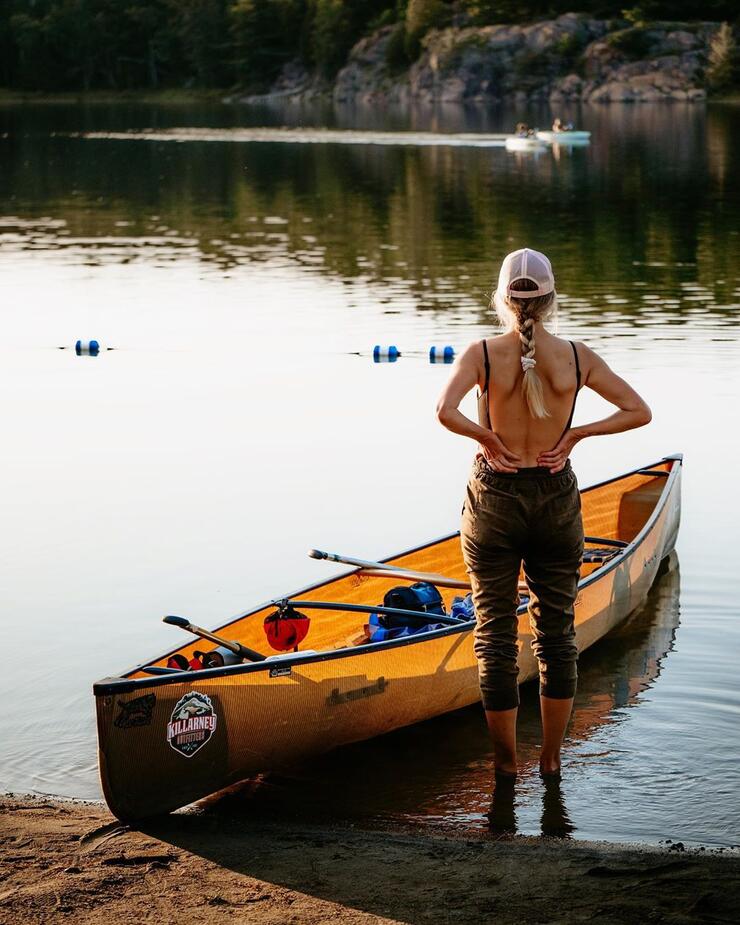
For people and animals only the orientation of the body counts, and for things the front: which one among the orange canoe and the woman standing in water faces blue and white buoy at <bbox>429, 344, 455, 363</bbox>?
the woman standing in water

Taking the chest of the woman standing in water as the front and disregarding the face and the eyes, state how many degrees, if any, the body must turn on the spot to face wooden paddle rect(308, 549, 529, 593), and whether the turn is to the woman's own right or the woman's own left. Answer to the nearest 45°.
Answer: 0° — they already face it

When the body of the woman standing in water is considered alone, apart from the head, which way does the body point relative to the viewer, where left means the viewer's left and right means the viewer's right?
facing away from the viewer

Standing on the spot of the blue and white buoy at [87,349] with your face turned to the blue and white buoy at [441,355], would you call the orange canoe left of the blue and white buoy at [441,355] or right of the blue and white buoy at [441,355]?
right

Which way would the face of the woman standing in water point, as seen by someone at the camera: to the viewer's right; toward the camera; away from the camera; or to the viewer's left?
away from the camera
